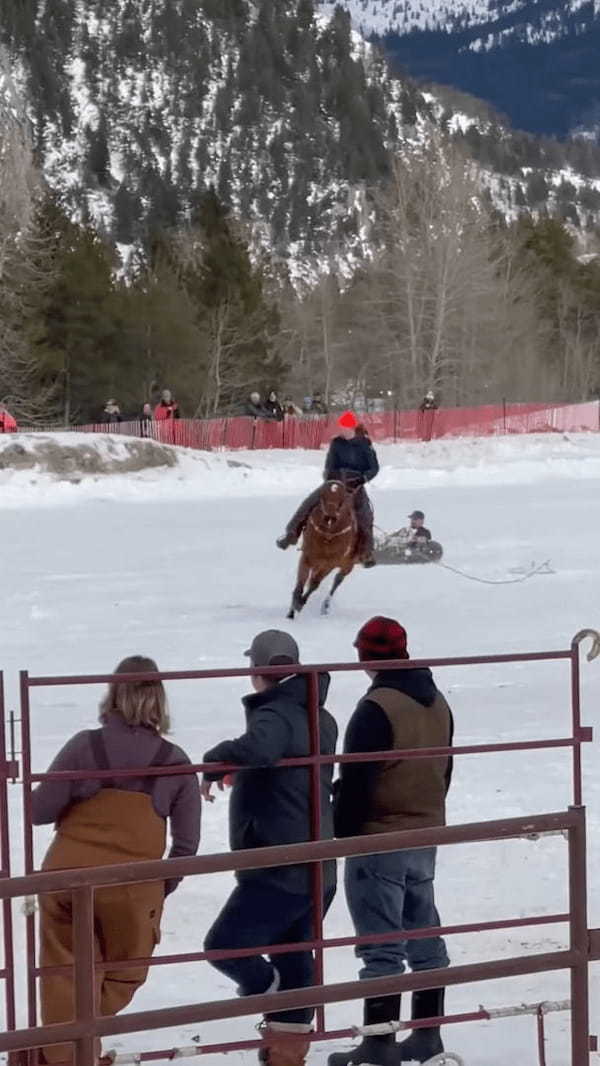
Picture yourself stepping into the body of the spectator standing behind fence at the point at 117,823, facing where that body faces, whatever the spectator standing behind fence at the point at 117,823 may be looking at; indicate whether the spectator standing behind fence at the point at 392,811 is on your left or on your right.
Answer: on your right

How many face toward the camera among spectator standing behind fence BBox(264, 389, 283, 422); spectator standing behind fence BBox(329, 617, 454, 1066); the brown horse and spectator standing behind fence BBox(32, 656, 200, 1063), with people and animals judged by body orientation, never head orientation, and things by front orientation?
2

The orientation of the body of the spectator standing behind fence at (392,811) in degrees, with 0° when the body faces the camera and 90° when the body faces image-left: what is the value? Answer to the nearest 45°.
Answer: approximately 135°

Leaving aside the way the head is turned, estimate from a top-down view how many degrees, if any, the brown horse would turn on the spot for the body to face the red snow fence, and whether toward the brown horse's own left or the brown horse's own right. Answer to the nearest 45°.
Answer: approximately 180°

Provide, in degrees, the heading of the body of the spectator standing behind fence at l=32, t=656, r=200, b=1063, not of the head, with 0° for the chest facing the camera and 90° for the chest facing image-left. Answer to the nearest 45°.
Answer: approximately 180°

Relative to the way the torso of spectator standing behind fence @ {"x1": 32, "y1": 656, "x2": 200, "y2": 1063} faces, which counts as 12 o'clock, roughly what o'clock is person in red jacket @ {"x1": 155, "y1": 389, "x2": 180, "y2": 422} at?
The person in red jacket is roughly at 12 o'clock from the spectator standing behind fence.

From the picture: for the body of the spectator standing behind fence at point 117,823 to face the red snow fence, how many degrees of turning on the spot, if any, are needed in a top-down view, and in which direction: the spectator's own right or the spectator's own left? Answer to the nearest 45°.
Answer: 0° — they already face it

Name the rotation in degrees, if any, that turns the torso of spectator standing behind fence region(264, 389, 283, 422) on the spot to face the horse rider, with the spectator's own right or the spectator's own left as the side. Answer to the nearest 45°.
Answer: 0° — they already face them

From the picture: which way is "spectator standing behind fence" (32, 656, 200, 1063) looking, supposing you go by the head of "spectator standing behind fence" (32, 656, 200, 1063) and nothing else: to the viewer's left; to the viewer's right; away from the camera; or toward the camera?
away from the camera

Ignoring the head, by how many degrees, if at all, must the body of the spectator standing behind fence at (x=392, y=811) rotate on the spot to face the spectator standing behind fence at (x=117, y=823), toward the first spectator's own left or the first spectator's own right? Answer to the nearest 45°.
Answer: approximately 90° to the first spectator's own left

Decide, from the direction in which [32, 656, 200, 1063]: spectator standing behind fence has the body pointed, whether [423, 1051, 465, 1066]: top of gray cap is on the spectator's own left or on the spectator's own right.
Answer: on the spectator's own right

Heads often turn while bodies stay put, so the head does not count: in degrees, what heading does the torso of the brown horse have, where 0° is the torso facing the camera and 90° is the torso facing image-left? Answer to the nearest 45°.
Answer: approximately 0°
